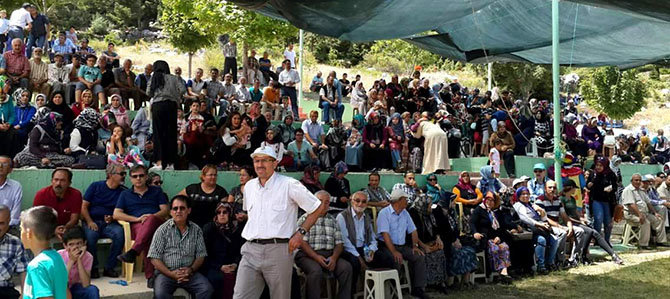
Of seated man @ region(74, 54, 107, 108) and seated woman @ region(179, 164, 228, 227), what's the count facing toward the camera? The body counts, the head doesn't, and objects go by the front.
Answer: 2

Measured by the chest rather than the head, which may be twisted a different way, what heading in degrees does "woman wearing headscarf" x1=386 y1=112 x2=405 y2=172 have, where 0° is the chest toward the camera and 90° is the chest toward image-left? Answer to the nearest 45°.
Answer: approximately 315°

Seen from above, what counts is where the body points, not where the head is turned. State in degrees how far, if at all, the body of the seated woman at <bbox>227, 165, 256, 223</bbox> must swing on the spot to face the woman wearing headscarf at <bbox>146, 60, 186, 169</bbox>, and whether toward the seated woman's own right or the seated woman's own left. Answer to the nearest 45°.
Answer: approximately 135° to the seated woman's own right

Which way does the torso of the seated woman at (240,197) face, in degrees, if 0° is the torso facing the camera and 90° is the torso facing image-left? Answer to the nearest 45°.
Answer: approximately 0°
